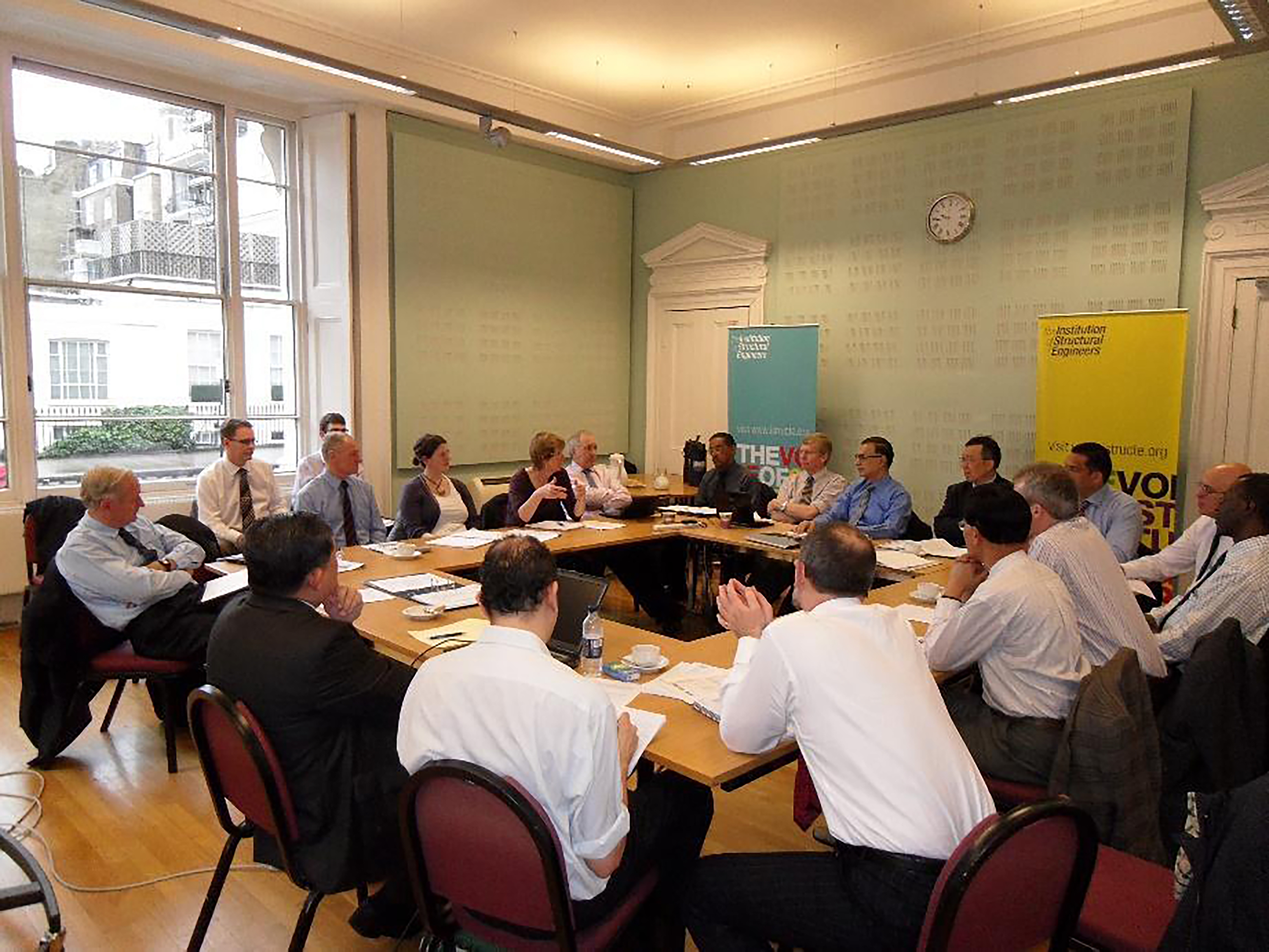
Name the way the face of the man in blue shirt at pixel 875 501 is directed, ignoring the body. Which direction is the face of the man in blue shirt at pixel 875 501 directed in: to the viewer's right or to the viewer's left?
to the viewer's left

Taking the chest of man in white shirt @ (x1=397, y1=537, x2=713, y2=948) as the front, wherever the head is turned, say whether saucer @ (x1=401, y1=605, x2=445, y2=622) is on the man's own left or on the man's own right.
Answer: on the man's own left

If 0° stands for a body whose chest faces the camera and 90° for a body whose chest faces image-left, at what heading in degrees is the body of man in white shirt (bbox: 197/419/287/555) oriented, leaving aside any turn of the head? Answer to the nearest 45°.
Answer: approximately 315°

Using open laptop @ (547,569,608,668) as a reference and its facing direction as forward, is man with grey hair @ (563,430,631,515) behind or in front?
behind

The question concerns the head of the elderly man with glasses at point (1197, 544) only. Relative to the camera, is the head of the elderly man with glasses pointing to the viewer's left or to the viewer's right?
to the viewer's left

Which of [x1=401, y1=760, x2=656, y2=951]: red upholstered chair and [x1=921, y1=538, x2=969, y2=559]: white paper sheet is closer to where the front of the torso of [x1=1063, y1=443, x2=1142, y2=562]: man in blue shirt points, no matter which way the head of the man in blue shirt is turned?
the white paper sheet

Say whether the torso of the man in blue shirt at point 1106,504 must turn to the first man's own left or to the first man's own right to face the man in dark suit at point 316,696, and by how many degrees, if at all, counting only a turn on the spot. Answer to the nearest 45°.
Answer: approximately 45° to the first man's own left

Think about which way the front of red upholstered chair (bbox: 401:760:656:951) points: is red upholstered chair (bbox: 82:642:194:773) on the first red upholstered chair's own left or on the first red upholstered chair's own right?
on the first red upholstered chair's own left

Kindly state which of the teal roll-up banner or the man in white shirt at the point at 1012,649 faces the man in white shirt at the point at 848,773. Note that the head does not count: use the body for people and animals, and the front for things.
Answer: the teal roll-up banner

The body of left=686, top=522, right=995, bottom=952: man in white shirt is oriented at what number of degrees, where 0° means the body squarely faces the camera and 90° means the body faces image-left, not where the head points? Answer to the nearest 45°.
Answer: approximately 135°

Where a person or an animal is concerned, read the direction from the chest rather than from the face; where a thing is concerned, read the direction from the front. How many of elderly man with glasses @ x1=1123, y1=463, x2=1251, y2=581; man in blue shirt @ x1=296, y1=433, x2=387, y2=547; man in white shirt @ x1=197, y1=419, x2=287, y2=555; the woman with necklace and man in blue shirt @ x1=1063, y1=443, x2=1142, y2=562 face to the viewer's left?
2
